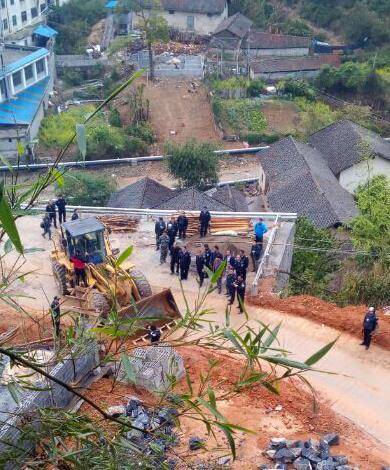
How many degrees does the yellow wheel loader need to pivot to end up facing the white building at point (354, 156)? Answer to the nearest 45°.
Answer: approximately 90° to its left

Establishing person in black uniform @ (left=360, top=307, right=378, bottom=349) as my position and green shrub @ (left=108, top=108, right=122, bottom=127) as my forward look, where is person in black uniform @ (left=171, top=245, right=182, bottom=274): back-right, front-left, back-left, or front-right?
front-left

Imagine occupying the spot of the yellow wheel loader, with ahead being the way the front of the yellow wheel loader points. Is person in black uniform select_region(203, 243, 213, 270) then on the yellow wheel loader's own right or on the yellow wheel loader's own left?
on the yellow wheel loader's own left

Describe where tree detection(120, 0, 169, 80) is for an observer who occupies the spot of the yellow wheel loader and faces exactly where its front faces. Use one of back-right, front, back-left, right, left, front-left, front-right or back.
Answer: back-left

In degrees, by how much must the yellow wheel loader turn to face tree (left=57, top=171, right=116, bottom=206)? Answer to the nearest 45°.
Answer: approximately 135° to its left

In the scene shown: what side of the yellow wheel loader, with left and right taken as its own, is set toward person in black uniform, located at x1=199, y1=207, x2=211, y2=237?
left

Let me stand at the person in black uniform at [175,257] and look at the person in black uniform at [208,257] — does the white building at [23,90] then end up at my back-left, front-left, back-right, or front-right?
back-left

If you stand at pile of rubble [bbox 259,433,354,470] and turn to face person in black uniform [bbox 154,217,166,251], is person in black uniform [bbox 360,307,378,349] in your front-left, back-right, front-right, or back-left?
front-right

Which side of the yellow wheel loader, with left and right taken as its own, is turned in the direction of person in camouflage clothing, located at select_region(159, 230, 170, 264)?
left

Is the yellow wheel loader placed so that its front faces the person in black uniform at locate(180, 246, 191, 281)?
no

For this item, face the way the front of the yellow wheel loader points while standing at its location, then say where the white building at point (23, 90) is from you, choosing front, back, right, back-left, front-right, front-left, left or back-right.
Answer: back-left

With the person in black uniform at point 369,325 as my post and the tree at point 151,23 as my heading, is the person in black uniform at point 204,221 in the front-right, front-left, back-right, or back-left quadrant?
front-left

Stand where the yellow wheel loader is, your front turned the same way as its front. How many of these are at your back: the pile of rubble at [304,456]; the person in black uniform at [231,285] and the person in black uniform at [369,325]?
0

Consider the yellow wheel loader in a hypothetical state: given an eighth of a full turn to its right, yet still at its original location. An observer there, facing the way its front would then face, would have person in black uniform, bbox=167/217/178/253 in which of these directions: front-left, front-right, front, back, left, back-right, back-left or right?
back-left

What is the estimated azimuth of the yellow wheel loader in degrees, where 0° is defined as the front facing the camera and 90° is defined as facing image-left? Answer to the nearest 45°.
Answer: approximately 315°

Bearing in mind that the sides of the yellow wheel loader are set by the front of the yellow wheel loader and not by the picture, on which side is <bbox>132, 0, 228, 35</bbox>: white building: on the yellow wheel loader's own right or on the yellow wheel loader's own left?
on the yellow wheel loader's own left

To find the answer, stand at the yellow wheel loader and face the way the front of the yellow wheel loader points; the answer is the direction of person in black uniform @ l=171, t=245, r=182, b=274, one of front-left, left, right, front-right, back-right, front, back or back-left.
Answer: left
